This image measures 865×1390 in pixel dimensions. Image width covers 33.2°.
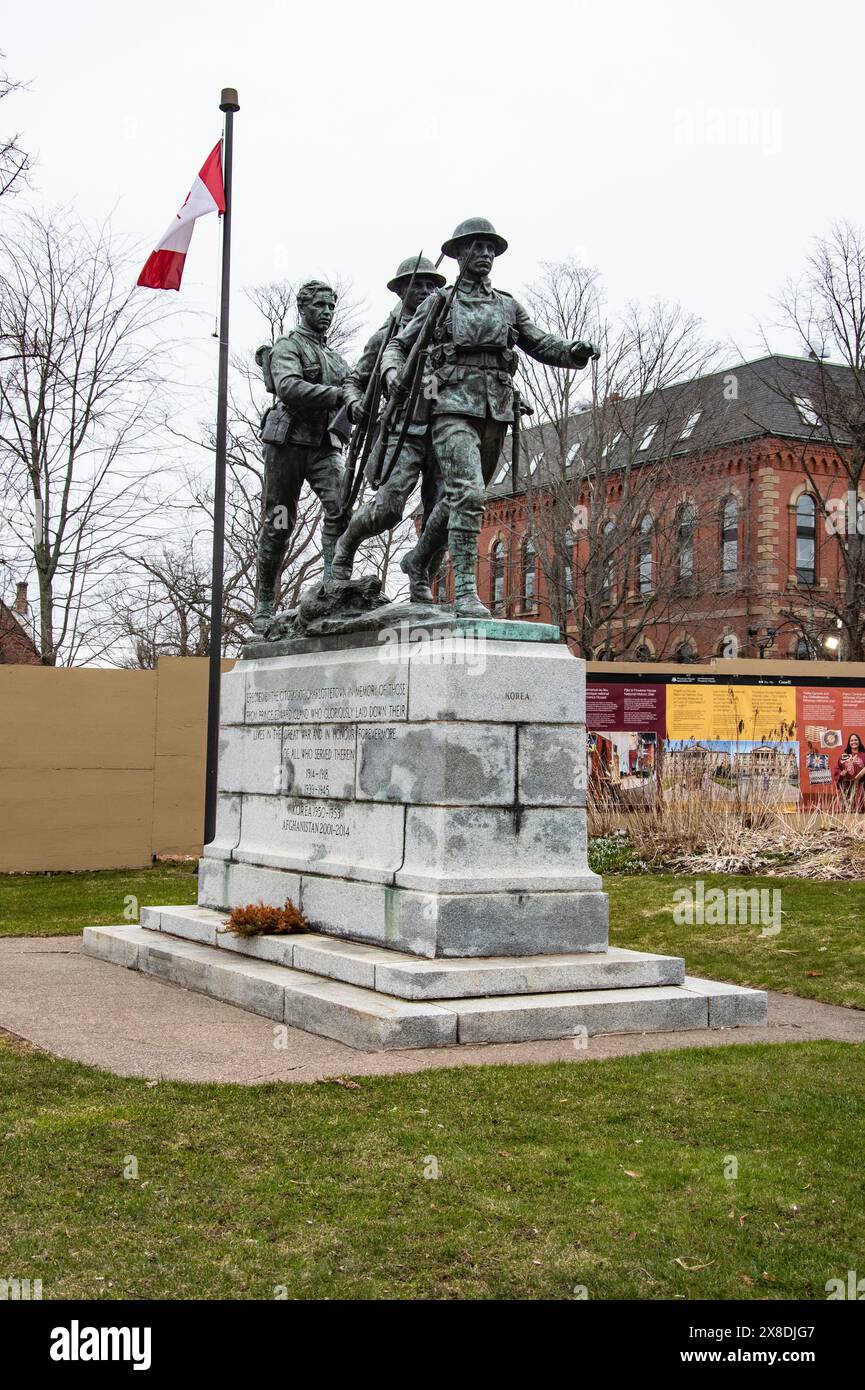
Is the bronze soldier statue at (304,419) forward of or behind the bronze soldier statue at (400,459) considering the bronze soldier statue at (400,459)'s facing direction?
behind

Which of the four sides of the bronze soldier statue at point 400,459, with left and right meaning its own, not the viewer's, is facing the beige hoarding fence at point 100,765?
back

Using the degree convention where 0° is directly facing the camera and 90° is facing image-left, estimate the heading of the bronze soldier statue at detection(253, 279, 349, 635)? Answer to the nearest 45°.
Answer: approximately 315°

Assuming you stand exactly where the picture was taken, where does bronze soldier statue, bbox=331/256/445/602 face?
facing the viewer and to the right of the viewer

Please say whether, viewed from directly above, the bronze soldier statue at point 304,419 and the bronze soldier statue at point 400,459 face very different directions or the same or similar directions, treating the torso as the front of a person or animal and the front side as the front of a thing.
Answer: same or similar directions

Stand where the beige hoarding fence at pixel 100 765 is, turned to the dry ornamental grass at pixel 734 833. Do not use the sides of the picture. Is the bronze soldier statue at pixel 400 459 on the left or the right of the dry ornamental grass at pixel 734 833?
right

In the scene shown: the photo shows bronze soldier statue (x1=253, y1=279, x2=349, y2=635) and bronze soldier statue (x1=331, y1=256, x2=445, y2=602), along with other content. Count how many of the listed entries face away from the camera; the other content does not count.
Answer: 0
